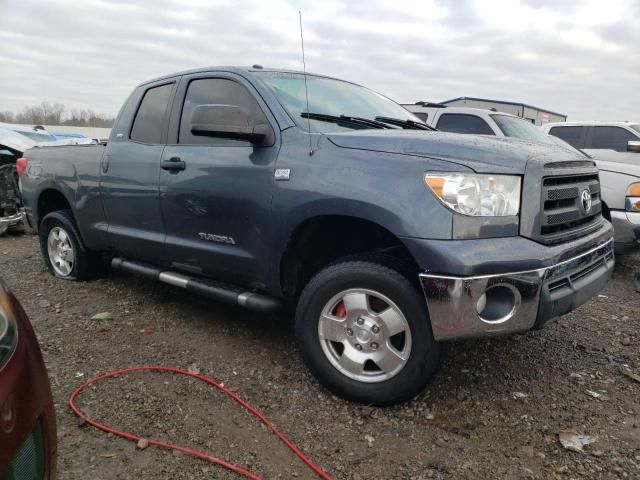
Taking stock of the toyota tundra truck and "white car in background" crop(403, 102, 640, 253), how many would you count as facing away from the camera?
0

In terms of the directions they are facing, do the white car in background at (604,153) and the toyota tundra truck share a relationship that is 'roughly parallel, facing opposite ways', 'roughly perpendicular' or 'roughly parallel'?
roughly parallel

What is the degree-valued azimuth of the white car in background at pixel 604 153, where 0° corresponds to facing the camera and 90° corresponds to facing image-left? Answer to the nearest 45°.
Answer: approximately 315°

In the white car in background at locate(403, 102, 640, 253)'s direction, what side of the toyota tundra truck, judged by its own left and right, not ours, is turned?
left

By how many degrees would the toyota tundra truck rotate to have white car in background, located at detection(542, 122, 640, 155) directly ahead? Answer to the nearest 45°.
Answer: approximately 90° to its left

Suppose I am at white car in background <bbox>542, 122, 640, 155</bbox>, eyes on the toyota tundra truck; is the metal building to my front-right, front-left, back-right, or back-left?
back-right

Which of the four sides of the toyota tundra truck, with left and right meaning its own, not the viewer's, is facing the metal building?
left

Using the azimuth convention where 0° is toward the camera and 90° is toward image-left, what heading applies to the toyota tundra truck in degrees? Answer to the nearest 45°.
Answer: approximately 315°
